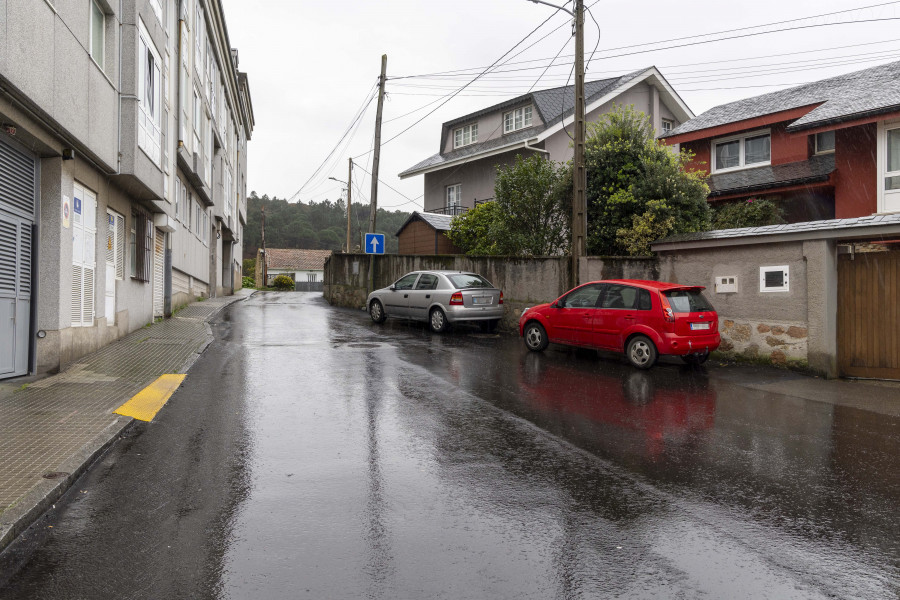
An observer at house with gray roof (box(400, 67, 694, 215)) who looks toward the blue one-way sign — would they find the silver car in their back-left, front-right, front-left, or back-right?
front-left

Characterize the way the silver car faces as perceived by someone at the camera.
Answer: facing away from the viewer and to the left of the viewer

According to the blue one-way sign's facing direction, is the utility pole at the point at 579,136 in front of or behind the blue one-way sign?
in front

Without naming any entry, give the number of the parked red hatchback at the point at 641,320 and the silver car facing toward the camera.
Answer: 0

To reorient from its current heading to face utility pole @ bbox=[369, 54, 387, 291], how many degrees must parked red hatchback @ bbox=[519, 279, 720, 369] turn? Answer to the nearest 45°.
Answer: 0° — it already faces it

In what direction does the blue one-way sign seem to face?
toward the camera

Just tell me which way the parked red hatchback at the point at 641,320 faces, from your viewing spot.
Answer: facing away from the viewer and to the left of the viewer

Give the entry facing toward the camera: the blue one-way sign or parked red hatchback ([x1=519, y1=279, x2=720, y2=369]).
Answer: the blue one-way sign

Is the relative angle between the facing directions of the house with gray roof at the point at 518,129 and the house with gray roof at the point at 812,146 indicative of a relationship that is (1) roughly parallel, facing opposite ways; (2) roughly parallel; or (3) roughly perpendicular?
roughly parallel

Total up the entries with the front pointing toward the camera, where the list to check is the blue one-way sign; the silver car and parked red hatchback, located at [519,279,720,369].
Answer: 1

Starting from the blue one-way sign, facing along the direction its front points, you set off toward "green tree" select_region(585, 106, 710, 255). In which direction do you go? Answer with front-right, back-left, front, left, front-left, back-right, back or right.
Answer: front-left

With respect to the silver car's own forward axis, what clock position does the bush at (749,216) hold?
The bush is roughly at 4 o'clock from the silver car.

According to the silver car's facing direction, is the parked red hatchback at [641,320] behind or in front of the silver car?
behind

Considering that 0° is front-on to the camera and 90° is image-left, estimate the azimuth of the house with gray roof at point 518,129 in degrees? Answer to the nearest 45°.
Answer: approximately 45°

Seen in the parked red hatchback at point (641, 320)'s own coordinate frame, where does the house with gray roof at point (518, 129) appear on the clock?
The house with gray roof is roughly at 1 o'clock from the parked red hatchback.
